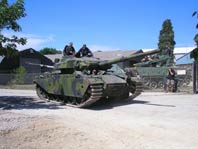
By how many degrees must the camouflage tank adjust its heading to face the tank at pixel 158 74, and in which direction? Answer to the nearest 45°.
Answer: approximately 90° to its left

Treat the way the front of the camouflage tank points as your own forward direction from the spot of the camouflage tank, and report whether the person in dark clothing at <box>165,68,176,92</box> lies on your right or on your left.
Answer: on your left

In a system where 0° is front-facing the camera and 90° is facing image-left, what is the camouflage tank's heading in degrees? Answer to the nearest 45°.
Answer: approximately 315°
